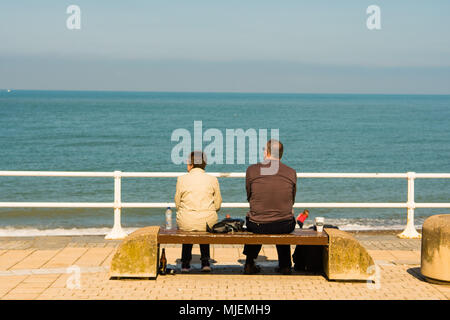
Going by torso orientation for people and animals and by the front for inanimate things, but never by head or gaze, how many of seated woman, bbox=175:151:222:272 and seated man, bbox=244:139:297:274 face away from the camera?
2

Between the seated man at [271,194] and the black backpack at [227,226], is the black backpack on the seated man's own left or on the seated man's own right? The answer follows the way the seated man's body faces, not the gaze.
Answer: on the seated man's own left

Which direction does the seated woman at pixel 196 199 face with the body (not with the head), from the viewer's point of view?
away from the camera

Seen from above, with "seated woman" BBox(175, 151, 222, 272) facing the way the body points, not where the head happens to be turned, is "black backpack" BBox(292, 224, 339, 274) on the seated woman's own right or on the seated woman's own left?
on the seated woman's own right

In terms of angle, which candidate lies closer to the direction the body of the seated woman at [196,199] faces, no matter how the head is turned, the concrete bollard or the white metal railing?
the white metal railing

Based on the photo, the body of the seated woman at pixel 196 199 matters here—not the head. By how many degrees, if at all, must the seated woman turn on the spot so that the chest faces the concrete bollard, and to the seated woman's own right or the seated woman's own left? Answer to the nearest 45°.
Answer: approximately 90° to the seated woman's own right

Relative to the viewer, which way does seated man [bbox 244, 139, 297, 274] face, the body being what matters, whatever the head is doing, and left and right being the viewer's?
facing away from the viewer

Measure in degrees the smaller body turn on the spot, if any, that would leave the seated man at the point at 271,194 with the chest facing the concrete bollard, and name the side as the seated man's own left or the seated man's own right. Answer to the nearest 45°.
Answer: approximately 90° to the seated man's own right
